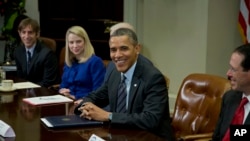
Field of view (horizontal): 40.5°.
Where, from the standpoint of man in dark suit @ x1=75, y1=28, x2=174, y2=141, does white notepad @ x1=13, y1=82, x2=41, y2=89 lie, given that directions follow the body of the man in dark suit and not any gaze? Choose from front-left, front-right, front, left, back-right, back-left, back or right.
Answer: right

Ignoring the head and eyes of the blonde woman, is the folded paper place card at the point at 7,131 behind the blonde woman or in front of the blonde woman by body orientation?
in front

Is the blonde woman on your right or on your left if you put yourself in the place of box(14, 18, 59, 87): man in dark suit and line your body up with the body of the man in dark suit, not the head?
on your left

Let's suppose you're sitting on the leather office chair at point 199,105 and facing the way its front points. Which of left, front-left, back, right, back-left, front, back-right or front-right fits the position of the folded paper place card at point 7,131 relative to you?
front

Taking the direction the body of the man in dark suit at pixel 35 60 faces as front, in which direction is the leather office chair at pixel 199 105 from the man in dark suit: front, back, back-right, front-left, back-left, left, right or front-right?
left

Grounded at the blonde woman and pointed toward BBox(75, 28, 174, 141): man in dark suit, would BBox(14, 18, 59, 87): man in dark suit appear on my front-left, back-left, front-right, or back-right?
back-right

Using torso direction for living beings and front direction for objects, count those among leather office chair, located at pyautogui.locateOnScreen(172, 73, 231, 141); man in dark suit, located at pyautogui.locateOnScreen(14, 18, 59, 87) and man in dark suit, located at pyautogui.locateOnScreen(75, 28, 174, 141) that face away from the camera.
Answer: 0

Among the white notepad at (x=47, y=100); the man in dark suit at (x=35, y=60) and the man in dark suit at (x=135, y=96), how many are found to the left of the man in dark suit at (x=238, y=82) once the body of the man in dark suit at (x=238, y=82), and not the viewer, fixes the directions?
0

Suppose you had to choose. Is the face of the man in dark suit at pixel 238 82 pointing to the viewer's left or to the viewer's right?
to the viewer's left

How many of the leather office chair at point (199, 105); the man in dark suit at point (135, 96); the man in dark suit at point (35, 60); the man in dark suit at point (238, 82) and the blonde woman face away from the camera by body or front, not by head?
0

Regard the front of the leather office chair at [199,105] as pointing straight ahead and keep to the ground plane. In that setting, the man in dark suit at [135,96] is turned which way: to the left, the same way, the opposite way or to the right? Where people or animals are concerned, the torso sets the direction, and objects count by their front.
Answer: the same way

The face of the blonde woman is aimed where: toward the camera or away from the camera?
toward the camera

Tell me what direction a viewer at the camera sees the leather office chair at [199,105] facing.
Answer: facing the viewer and to the left of the viewer

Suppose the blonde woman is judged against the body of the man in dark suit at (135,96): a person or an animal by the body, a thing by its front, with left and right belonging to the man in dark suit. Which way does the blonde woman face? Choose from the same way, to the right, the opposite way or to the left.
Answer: the same way

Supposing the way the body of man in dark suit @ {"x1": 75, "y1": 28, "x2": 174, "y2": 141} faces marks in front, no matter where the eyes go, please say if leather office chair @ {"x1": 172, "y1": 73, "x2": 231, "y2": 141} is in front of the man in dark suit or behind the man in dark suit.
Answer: behind

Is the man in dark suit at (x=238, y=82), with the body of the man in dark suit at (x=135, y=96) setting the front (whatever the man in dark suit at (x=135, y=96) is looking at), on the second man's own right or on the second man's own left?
on the second man's own left
